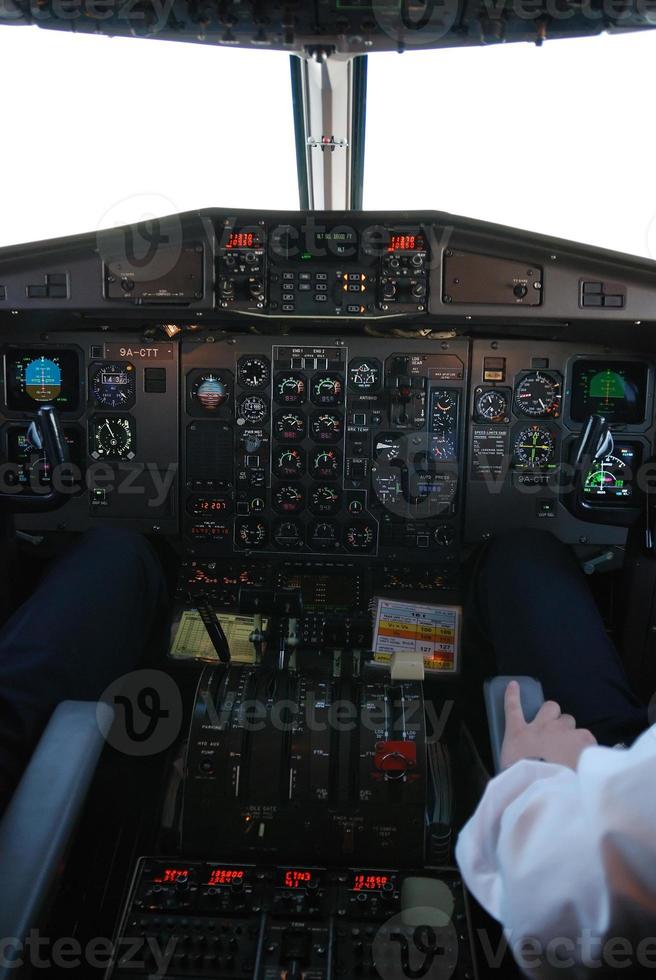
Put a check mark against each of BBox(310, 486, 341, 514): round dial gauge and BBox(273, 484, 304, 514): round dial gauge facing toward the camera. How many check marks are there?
2

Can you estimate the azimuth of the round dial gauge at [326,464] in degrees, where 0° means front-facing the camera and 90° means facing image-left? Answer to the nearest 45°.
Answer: approximately 0°

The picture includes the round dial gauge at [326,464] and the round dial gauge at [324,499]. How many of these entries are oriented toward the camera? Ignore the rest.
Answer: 2

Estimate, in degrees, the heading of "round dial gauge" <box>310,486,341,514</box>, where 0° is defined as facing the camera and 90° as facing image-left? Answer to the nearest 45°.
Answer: approximately 0°
